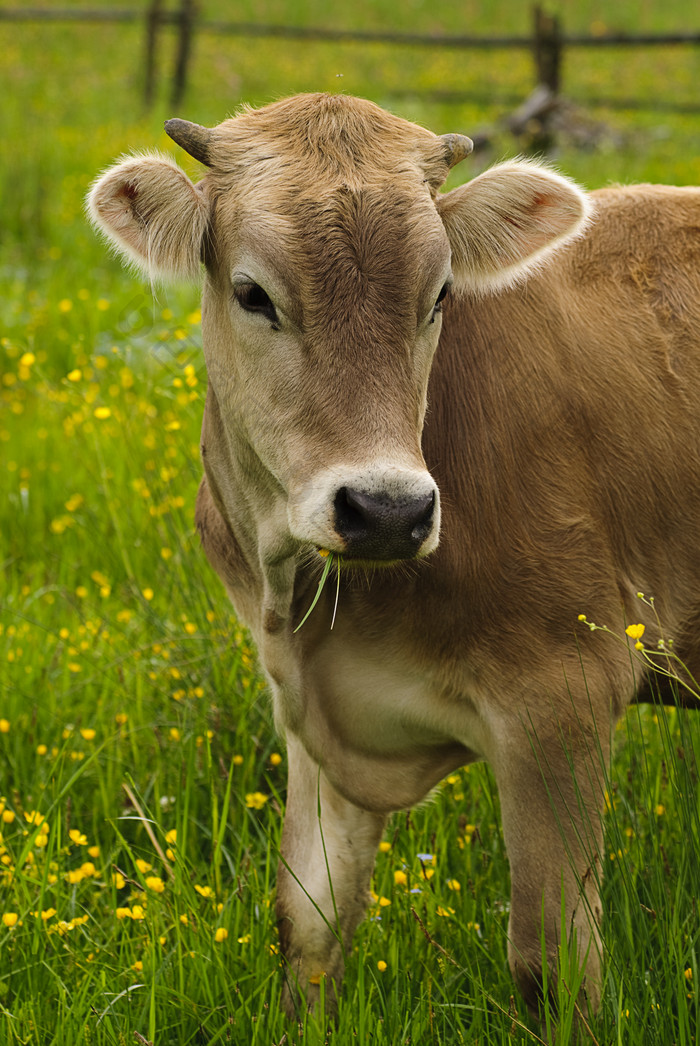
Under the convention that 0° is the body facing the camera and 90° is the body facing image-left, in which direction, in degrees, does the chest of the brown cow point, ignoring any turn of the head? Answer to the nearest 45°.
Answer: approximately 45°
